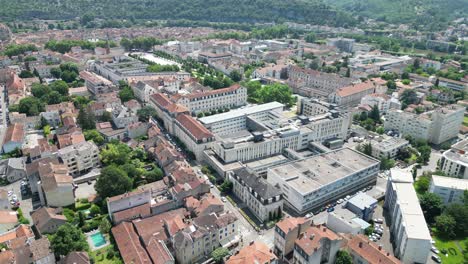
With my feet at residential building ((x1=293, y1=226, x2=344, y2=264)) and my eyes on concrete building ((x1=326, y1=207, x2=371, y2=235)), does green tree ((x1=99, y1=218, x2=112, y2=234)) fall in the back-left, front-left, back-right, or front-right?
back-left

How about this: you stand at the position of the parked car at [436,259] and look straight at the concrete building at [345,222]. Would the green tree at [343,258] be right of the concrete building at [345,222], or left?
left

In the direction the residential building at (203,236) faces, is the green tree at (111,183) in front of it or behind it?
behind
